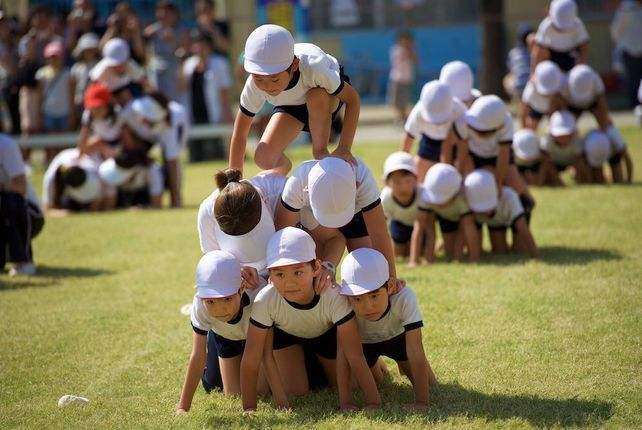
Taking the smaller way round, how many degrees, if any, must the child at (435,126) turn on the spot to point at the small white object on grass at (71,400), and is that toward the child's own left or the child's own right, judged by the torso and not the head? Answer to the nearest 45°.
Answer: approximately 45° to the child's own right

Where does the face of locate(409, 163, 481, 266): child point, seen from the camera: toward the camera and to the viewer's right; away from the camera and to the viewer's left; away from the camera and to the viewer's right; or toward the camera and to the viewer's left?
toward the camera and to the viewer's left

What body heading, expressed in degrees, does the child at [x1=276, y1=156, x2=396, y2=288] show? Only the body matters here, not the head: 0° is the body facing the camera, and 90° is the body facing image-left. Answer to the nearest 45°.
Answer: approximately 0°

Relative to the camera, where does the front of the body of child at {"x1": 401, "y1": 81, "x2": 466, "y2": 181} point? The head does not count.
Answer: toward the camera

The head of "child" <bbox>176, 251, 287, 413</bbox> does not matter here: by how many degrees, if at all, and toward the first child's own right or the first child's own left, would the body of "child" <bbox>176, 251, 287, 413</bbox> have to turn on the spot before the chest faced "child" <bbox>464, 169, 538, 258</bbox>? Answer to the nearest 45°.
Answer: approximately 135° to the first child's own left

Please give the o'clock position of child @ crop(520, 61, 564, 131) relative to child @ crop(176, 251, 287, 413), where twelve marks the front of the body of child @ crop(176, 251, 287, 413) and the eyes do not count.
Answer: child @ crop(520, 61, 564, 131) is roughly at 7 o'clock from child @ crop(176, 251, 287, 413).

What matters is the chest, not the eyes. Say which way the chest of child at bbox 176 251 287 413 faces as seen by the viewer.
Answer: toward the camera

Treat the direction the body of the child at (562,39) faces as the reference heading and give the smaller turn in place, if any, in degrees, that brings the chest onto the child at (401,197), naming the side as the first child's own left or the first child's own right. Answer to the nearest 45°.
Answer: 0° — they already face them

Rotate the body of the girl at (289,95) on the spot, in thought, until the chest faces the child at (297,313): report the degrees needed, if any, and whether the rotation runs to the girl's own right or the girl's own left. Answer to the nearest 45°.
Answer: approximately 45° to the girl's own left

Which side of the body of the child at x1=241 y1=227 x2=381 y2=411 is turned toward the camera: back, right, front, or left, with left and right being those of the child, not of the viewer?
front

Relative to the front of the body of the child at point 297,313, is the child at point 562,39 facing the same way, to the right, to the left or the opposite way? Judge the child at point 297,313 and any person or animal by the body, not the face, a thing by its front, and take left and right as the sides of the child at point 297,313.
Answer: the same way

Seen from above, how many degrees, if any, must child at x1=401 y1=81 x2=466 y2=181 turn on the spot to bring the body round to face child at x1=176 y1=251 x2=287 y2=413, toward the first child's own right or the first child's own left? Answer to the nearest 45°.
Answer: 0° — they already face them

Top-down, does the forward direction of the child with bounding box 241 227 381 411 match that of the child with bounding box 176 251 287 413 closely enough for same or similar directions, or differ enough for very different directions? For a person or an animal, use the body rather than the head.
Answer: same or similar directions

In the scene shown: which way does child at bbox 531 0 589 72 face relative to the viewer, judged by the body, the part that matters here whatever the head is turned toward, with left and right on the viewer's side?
facing the viewer
